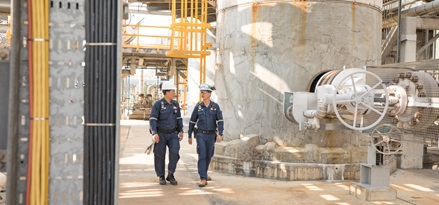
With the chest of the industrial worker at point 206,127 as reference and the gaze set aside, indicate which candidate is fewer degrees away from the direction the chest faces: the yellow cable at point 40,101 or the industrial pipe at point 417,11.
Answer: the yellow cable

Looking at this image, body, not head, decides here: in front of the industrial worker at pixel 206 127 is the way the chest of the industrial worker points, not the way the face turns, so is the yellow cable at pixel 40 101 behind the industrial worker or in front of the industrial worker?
in front

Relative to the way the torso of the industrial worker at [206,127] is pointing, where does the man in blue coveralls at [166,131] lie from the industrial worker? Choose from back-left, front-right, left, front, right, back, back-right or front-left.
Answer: right

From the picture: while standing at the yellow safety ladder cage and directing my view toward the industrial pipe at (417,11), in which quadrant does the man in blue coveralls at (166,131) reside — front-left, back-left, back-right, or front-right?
back-right

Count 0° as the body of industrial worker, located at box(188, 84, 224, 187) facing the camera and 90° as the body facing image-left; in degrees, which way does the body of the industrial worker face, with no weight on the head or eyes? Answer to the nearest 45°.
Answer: approximately 0°

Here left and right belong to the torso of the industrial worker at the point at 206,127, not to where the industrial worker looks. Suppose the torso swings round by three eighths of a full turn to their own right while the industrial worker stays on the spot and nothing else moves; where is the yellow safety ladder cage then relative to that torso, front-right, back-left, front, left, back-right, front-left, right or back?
front-right

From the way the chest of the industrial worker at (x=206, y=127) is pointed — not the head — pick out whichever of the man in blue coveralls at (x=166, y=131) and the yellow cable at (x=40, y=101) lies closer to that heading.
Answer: the yellow cable
